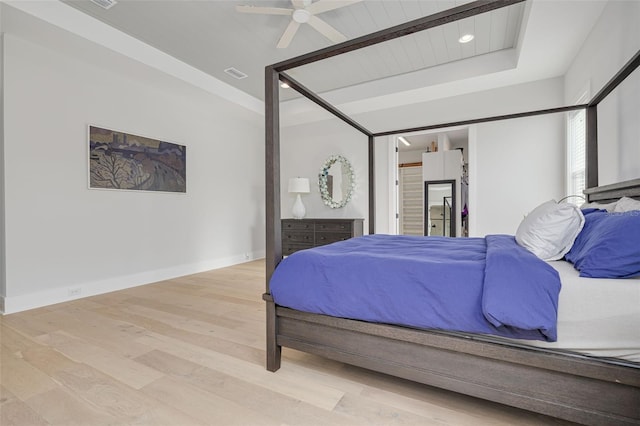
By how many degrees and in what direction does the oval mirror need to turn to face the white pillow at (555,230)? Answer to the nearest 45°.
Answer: approximately 45° to its left

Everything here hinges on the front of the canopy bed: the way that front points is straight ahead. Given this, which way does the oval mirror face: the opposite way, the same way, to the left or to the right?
to the left

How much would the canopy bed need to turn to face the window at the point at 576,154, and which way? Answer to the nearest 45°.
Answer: approximately 135° to its right

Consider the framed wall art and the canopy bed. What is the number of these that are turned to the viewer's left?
1

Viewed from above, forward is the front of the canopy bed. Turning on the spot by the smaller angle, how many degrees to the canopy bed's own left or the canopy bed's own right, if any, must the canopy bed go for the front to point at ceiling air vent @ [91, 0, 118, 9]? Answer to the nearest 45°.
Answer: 0° — it already faces it

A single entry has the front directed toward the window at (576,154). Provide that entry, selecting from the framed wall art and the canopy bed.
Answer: the framed wall art

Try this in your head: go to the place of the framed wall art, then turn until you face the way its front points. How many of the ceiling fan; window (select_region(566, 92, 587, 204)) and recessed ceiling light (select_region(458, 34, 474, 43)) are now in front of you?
3

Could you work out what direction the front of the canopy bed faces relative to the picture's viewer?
facing to the left of the viewer

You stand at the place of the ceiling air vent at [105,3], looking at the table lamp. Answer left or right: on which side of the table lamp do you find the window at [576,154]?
right

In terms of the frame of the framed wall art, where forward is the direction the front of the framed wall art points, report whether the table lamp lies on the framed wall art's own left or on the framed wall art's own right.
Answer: on the framed wall art's own left

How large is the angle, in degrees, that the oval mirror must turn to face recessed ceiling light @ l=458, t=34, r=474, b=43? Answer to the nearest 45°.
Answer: approximately 90° to its left

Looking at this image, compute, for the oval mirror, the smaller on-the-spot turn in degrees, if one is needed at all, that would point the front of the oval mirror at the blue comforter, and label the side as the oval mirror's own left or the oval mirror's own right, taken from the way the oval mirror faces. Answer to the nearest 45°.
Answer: approximately 45° to the oval mirror's own left

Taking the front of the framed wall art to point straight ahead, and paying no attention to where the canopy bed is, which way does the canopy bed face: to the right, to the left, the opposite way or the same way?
the opposite way

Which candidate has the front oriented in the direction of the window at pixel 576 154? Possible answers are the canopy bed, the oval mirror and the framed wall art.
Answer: the framed wall art
